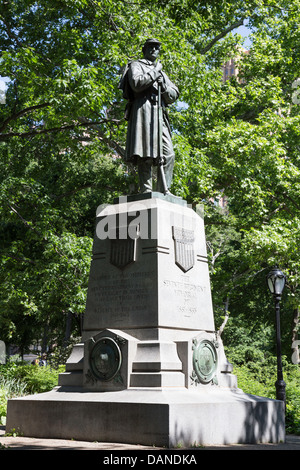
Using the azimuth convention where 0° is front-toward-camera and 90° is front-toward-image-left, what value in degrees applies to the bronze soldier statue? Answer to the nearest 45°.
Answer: approximately 315°
